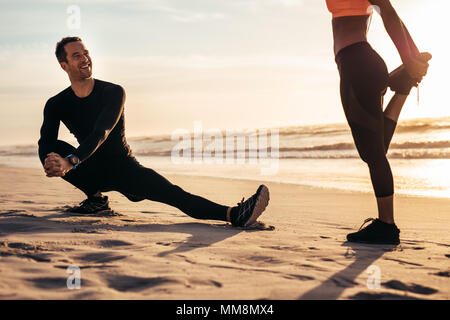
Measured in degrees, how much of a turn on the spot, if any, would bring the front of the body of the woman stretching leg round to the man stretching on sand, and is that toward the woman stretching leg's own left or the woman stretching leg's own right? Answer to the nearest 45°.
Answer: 0° — they already face them

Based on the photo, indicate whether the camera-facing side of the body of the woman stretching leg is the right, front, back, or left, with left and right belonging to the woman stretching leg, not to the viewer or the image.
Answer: left

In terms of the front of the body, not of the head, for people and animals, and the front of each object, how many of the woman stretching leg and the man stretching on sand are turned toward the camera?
1

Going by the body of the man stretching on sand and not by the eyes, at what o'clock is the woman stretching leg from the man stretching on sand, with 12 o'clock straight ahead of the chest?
The woman stretching leg is roughly at 10 o'clock from the man stretching on sand.
